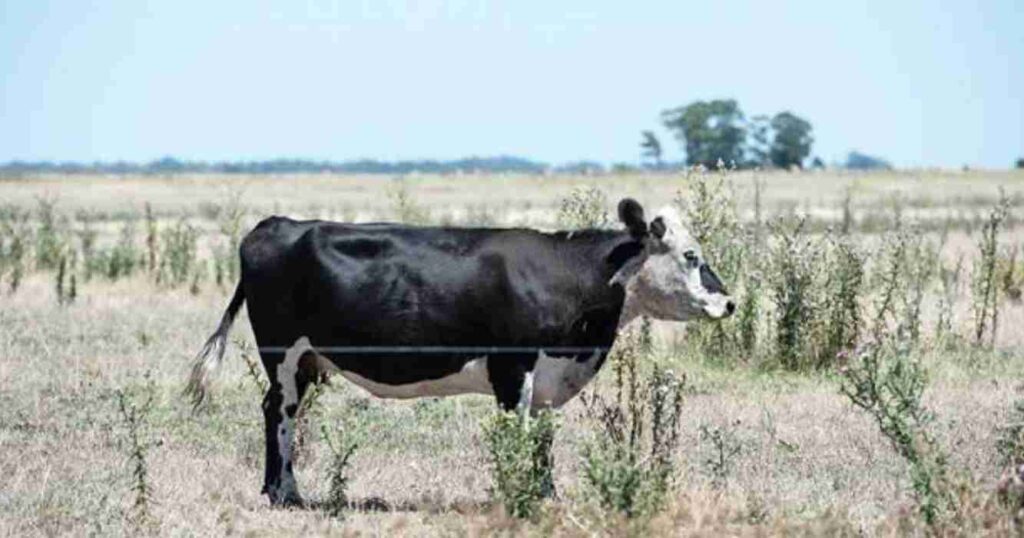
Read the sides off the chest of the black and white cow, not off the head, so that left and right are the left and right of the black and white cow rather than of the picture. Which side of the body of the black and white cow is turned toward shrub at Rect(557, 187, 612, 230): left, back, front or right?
left

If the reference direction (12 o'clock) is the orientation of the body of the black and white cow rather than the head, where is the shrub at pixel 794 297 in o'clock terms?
The shrub is roughly at 10 o'clock from the black and white cow.

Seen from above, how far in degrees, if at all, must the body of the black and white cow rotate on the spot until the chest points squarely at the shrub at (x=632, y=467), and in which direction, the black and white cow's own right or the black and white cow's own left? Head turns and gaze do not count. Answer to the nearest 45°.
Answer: approximately 45° to the black and white cow's own right

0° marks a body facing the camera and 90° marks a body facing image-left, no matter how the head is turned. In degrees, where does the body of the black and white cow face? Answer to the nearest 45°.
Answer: approximately 270°

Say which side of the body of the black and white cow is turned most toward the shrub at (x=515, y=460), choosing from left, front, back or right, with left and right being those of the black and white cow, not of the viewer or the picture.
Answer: right

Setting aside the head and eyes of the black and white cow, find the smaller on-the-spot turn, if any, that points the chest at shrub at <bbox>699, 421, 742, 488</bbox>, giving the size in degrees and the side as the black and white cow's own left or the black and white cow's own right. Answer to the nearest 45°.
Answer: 0° — it already faces it

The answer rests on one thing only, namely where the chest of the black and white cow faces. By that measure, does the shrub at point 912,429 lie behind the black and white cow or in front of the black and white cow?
in front

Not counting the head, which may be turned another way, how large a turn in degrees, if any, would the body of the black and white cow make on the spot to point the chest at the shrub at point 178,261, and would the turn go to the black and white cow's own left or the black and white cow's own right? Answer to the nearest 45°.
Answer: approximately 90° to the black and white cow's own left

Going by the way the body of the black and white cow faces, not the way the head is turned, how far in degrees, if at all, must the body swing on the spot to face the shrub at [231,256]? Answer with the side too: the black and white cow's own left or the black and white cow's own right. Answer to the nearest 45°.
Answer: approximately 90° to the black and white cow's own left
